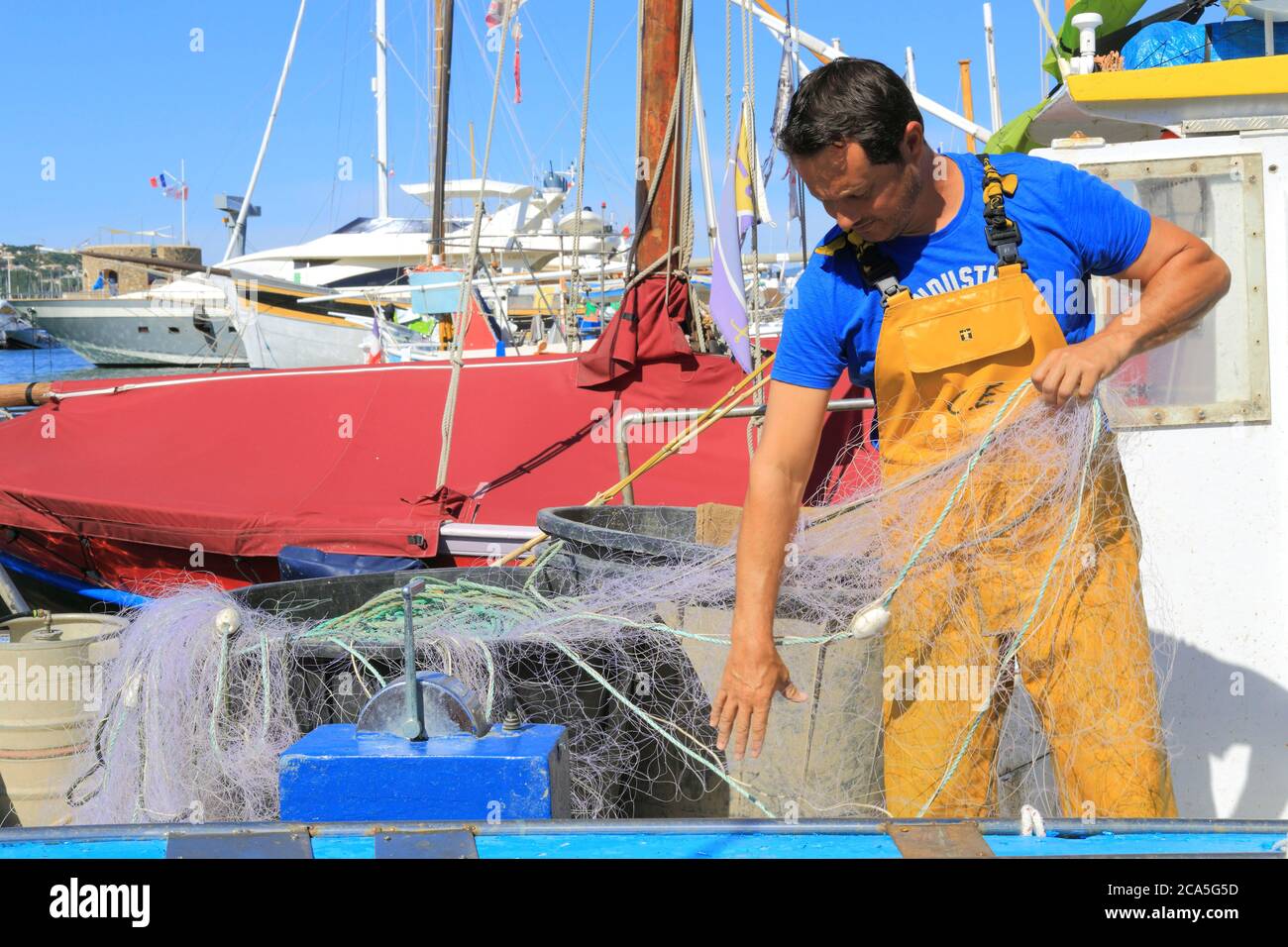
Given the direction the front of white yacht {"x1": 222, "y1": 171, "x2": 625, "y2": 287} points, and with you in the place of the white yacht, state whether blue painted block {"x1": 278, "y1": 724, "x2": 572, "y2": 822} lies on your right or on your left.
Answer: on your left

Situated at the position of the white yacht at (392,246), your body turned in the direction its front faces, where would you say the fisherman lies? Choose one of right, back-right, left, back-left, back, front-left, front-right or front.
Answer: left

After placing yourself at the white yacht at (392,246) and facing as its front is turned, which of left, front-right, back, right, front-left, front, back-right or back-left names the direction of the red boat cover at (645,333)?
left

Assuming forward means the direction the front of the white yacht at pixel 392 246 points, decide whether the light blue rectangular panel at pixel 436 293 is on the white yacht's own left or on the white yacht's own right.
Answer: on the white yacht's own left

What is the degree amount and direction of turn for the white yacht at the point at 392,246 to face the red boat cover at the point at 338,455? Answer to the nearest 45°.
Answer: approximately 90° to its left

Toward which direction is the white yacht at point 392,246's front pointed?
to the viewer's left

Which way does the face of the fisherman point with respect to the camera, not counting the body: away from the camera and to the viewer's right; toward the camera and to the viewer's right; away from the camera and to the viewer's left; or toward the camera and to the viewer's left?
toward the camera and to the viewer's left
